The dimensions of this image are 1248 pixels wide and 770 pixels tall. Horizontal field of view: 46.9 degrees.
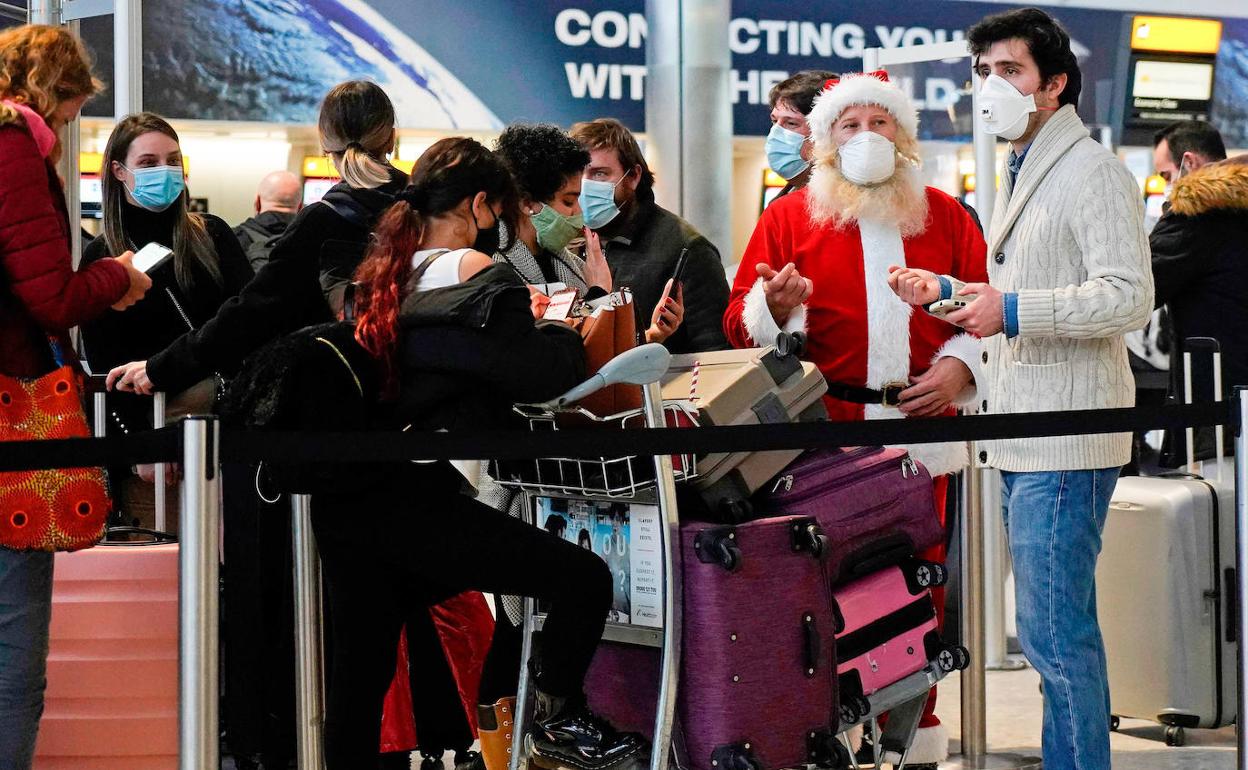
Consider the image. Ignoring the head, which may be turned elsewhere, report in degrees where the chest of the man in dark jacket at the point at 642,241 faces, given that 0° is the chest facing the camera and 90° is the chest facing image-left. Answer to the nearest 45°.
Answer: approximately 45°

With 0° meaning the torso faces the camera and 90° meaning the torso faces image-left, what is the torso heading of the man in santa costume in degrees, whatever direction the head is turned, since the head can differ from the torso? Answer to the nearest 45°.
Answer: approximately 0°

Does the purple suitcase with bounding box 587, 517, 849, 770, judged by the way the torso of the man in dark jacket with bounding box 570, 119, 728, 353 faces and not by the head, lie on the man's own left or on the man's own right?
on the man's own left

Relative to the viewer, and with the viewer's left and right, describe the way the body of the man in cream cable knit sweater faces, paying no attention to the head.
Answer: facing to the left of the viewer

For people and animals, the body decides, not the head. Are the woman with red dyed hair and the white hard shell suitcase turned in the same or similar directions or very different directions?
very different directions

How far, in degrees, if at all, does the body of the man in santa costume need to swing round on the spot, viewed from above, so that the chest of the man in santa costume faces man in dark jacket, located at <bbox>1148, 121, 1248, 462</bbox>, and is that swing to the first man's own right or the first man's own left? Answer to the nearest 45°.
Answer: approximately 135° to the first man's own left

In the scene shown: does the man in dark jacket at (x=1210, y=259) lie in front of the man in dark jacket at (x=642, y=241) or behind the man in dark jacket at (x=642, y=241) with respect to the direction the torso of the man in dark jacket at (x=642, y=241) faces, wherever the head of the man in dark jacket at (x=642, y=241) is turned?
behind

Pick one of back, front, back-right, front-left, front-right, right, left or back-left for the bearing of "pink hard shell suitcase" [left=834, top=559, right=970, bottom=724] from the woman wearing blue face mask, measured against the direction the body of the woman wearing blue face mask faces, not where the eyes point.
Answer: front-left

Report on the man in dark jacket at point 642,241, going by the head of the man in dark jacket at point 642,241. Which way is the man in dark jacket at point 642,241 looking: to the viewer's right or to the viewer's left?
to the viewer's left

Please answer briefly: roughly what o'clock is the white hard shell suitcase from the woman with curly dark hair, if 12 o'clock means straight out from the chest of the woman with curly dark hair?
The white hard shell suitcase is roughly at 10 o'clock from the woman with curly dark hair.

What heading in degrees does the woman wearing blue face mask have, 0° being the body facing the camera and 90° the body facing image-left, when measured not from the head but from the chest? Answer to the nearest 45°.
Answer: approximately 0°

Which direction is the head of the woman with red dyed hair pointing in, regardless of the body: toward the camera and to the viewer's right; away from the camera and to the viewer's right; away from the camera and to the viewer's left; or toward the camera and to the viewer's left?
away from the camera and to the viewer's right
